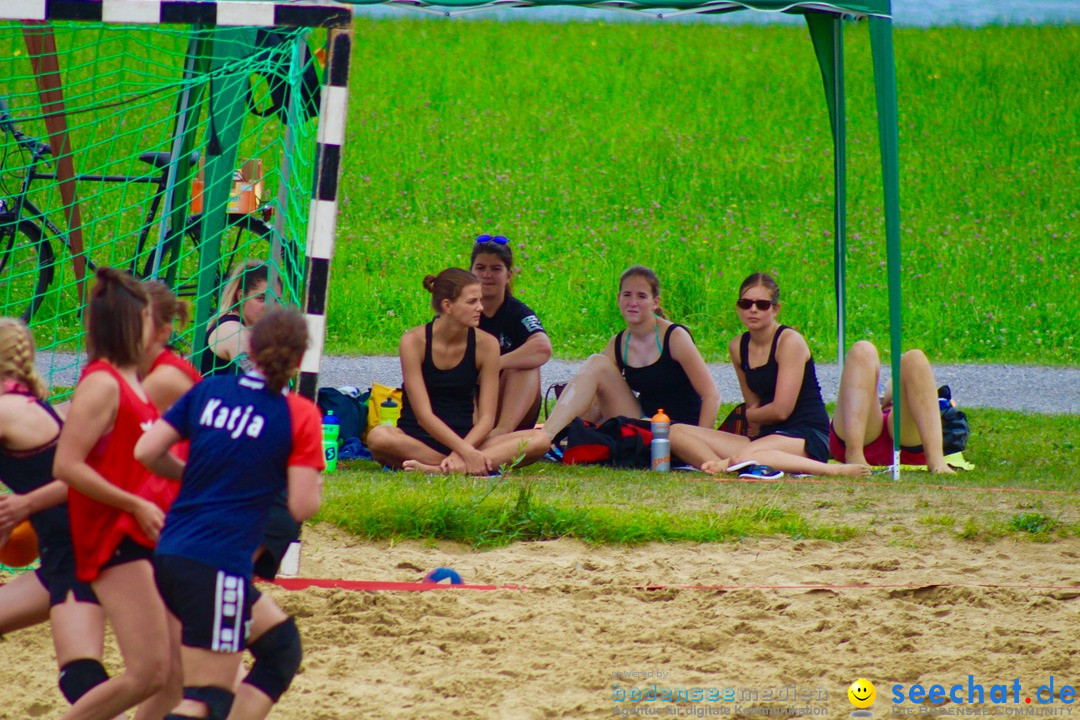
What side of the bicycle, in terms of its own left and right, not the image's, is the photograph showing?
left

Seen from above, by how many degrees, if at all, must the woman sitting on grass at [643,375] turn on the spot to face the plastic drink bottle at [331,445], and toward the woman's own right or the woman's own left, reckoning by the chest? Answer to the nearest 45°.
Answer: approximately 45° to the woman's own right

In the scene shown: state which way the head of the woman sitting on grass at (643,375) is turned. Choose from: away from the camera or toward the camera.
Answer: toward the camera

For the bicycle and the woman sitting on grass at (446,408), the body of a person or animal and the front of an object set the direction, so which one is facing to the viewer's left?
the bicycle

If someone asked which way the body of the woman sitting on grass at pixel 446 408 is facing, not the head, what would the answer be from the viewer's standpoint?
toward the camera

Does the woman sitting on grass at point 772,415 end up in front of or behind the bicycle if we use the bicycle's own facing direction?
behind

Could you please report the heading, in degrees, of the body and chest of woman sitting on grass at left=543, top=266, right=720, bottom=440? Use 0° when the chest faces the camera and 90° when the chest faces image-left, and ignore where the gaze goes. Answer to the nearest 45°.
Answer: approximately 45°

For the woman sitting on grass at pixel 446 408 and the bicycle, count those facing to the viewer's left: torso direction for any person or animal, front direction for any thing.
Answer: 1

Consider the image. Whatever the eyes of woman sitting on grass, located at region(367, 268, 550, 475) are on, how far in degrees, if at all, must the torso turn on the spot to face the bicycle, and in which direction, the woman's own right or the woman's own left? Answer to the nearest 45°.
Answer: approximately 135° to the woman's own right

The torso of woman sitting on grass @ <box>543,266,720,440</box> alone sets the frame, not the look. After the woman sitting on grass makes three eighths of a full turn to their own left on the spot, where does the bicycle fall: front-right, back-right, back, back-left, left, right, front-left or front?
back

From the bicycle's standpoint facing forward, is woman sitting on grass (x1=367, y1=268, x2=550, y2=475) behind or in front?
behind

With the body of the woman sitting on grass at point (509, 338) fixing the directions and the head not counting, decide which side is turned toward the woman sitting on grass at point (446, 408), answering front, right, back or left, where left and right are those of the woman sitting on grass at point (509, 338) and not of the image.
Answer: front

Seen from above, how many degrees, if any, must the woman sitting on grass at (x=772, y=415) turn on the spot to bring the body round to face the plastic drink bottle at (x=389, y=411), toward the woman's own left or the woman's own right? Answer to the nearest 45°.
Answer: approximately 45° to the woman's own right

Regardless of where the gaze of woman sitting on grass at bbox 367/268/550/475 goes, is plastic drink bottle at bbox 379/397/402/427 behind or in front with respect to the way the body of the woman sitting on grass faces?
behind
